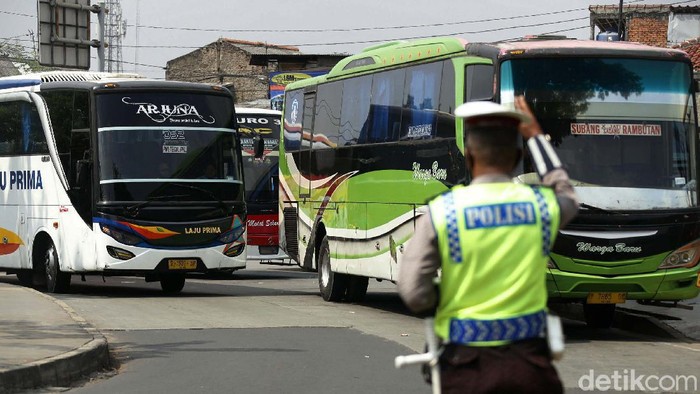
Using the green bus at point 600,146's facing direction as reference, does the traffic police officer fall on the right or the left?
on its right

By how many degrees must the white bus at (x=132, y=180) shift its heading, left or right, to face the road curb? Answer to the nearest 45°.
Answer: approximately 45° to its right

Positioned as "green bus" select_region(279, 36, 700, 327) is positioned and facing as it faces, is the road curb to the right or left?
on its right

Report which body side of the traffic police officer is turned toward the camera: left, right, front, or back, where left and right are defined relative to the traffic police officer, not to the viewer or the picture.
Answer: back

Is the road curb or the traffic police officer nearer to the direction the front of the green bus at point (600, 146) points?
the traffic police officer

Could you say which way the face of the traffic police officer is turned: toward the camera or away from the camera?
away from the camera

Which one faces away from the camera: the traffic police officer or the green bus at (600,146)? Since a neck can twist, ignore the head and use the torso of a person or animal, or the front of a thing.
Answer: the traffic police officer

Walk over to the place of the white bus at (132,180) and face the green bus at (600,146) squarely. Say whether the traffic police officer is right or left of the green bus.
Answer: right

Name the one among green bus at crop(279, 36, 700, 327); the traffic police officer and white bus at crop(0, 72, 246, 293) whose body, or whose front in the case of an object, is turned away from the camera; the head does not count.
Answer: the traffic police officer
